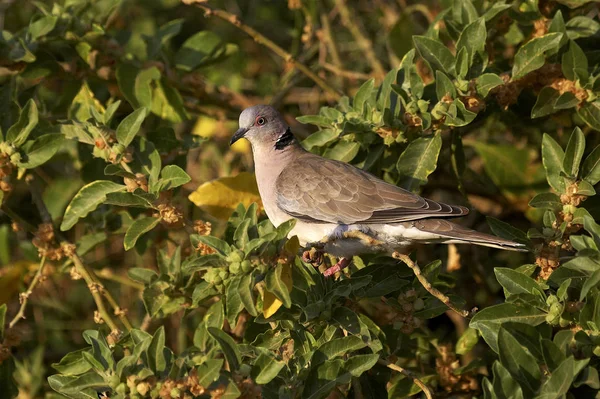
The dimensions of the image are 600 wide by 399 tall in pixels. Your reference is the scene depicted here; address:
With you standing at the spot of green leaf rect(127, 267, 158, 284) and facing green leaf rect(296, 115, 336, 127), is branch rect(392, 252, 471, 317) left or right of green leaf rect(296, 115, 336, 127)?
right

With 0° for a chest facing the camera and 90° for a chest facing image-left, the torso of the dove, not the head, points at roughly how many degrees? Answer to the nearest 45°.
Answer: approximately 90°

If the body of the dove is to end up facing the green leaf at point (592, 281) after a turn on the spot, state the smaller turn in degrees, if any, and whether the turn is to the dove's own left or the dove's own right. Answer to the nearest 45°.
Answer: approximately 135° to the dove's own left

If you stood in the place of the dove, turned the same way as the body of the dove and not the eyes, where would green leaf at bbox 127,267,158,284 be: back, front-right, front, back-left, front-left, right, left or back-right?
front-left
